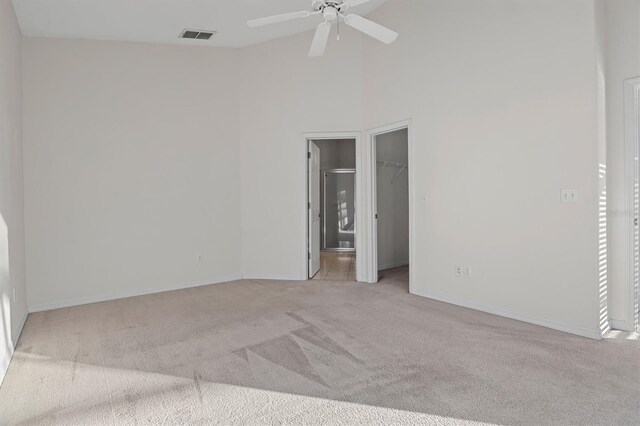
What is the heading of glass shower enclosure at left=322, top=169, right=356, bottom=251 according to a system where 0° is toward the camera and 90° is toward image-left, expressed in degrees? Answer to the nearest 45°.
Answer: approximately 0°

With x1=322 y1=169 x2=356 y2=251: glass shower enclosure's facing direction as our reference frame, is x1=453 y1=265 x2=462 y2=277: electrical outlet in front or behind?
in front

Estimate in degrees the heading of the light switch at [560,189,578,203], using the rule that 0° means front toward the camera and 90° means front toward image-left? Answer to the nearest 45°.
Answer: approximately 0°

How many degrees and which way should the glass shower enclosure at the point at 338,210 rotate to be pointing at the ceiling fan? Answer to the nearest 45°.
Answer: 0° — it already faces it

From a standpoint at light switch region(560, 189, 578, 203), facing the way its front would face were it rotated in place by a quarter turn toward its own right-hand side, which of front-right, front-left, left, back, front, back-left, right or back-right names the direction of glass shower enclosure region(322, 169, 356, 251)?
front-right

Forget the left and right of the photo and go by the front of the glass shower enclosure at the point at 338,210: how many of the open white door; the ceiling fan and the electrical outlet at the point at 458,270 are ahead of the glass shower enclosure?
3

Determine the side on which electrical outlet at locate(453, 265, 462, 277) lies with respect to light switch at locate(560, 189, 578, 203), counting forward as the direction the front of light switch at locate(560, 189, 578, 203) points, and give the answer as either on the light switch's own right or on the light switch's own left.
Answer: on the light switch's own right
